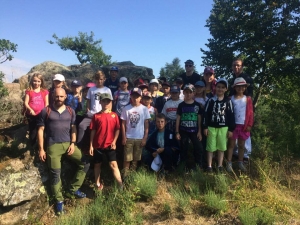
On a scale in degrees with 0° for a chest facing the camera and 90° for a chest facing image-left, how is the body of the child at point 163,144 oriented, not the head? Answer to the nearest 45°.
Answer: approximately 0°

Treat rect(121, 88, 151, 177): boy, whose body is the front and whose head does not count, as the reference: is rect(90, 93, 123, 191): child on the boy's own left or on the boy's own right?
on the boy's own right

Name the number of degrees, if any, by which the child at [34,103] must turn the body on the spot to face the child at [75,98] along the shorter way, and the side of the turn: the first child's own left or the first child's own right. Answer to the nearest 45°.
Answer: approximately 135° to the first child's own left

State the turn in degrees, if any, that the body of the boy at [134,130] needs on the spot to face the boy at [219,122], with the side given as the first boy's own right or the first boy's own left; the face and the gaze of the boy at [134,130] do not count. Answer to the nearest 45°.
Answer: approximately 90° to the first boy's own left

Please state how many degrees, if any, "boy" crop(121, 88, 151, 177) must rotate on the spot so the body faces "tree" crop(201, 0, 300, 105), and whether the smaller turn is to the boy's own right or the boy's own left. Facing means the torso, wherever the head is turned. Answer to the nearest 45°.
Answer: approximately 135° to the boy's own left

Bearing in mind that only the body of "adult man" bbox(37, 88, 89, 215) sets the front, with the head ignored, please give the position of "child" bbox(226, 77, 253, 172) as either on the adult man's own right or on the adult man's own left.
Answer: on the adult man's own left

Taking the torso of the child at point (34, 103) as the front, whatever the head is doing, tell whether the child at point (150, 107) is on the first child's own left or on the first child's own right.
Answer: on the first child's own left
